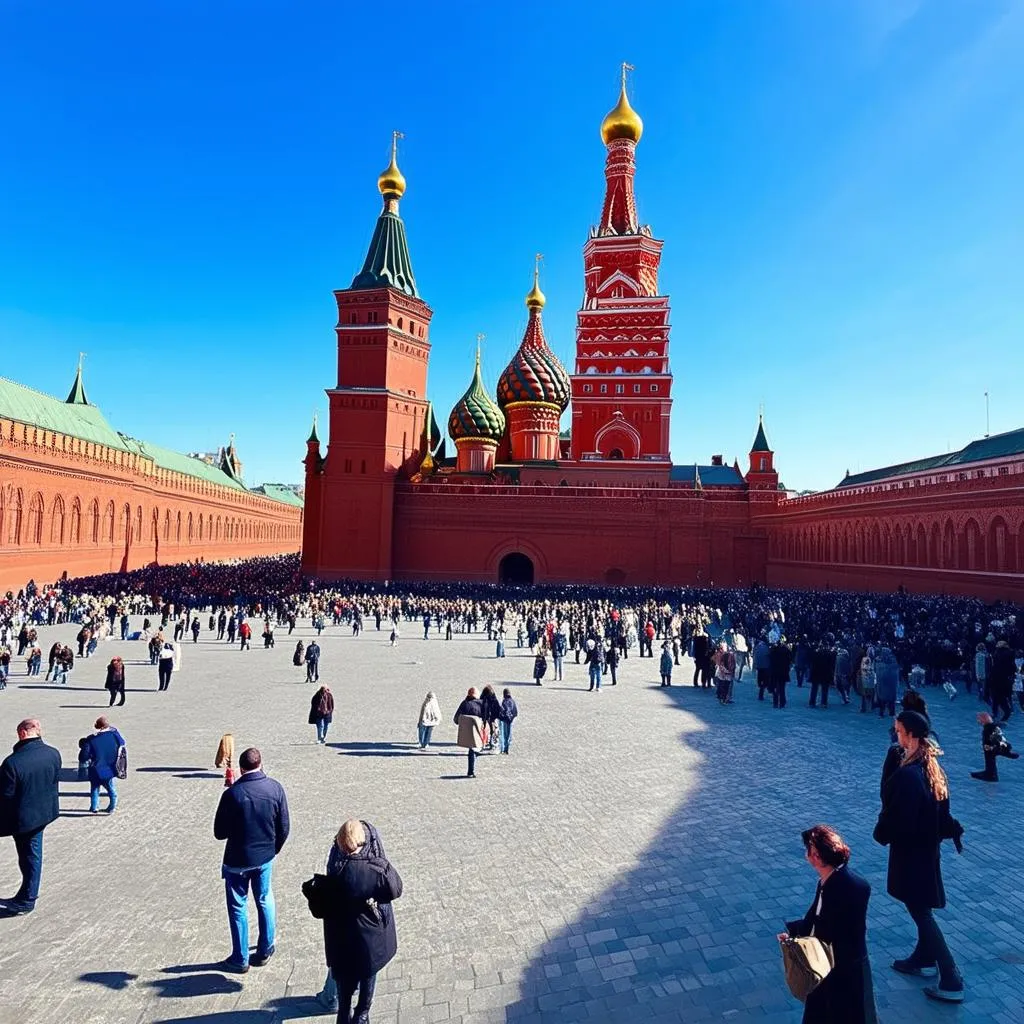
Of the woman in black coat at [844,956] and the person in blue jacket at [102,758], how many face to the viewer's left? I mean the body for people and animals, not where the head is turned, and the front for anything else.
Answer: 1

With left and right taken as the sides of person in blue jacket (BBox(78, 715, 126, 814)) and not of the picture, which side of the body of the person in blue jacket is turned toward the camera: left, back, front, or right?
back

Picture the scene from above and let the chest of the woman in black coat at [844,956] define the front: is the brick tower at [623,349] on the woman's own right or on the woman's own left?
on the woman's own right

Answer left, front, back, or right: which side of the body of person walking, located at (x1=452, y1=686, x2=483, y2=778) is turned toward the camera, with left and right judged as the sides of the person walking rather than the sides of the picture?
back

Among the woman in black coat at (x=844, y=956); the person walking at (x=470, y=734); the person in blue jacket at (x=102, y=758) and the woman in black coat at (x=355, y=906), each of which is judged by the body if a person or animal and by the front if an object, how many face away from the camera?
3

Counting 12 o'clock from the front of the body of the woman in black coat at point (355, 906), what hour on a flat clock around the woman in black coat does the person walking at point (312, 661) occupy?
The person walking is roughly at 12 o'clock from the woman in black coat.

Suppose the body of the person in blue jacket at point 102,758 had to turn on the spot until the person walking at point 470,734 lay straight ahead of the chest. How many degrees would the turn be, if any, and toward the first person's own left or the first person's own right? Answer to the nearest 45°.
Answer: approximately 90° to the first person's own right

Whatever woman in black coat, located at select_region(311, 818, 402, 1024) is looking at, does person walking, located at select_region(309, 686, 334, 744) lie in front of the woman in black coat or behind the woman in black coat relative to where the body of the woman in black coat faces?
in front

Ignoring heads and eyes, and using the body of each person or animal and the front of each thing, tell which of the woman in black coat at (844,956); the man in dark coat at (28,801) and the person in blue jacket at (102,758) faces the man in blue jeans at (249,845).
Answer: the woman in black coat

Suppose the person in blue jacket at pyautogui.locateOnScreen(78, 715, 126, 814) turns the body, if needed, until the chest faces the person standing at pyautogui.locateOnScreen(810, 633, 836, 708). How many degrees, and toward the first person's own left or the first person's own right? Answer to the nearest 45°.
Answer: approximately 90° to the first person's own right

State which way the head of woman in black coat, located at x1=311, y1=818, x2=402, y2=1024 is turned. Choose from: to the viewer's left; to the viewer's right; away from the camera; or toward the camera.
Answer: away from the camera

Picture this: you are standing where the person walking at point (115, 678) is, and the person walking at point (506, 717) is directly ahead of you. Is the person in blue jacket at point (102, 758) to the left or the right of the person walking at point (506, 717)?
right

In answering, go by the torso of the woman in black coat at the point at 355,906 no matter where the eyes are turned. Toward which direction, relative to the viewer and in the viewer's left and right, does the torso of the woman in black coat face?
facing away from the viewer

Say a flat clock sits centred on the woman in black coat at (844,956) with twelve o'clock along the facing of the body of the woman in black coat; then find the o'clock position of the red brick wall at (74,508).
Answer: The red brick wall is roughly at 1 o'clock from the woman in black coat.

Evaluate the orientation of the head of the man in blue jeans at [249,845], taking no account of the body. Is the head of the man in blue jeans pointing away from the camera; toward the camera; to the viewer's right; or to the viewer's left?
away from the camera

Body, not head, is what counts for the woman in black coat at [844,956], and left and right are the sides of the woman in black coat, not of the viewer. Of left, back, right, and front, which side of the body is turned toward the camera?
left
